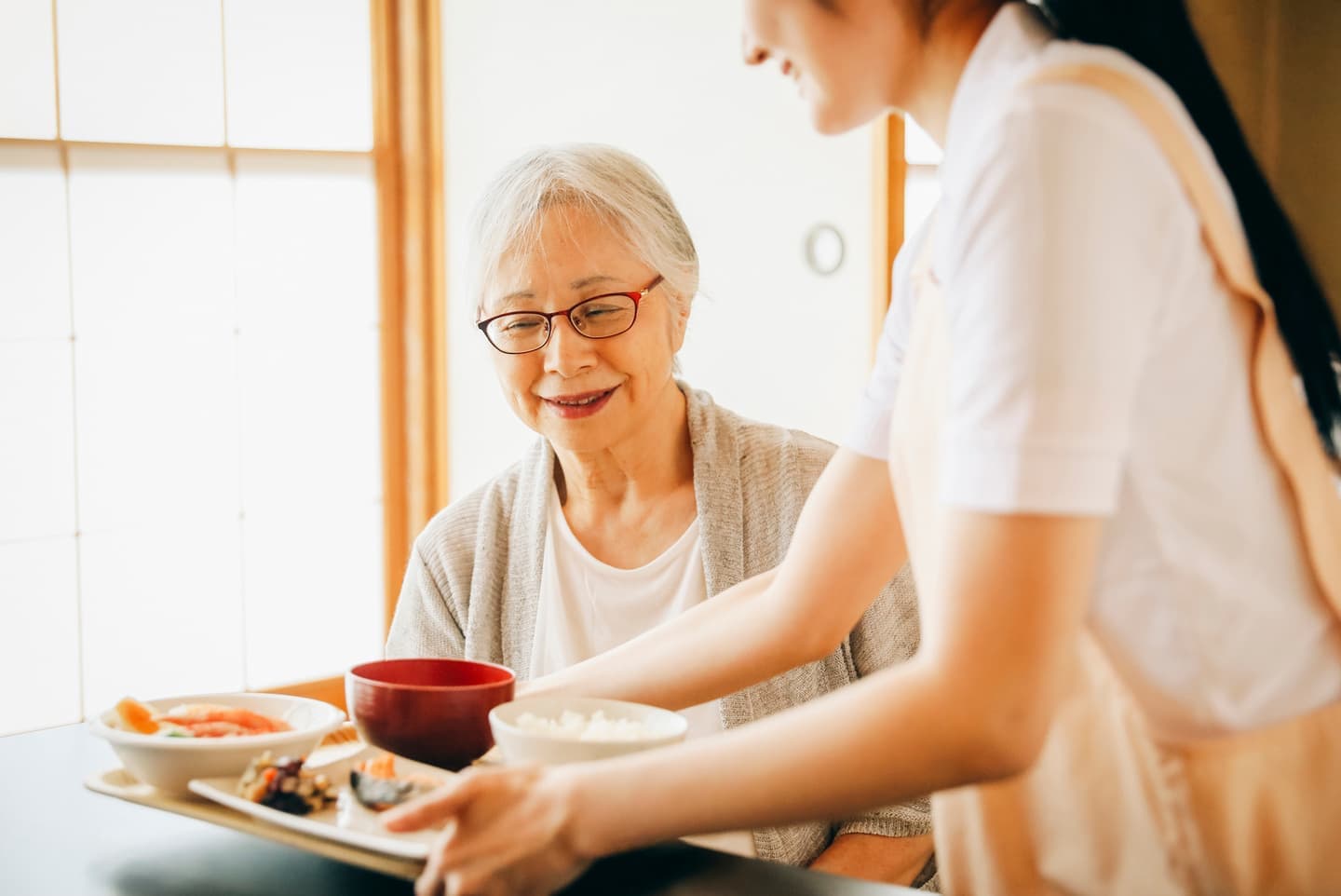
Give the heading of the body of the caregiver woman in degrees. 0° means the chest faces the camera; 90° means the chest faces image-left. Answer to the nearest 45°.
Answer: approximately 90°

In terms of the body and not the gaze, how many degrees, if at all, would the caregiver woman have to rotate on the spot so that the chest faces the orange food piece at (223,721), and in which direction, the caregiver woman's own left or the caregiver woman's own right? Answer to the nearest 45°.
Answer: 0° — they already face it

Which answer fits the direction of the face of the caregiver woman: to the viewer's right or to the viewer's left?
to the viewer's left

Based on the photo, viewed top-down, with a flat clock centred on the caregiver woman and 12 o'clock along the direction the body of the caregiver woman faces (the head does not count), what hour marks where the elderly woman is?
The elderly woman is roughly at 2 o'clock from the caregiver woman.
